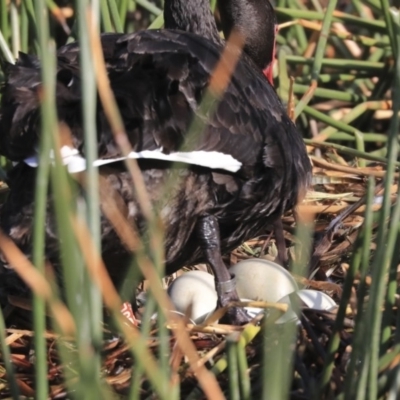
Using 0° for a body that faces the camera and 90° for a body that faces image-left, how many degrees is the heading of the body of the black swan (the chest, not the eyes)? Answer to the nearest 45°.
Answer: approximately 270°

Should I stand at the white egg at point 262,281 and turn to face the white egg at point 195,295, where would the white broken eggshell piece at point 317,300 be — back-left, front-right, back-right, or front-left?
back-left
